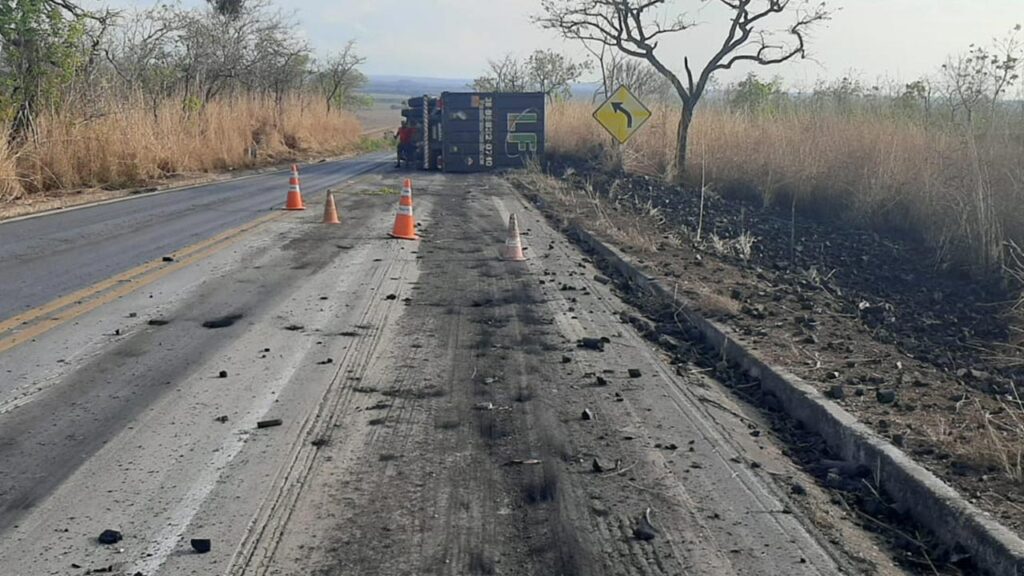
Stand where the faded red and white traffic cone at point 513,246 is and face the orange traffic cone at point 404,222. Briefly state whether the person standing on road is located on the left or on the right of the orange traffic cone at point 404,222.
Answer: right

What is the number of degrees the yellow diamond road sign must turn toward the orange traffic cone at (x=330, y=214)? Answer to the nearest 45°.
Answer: approximately 45° to its right

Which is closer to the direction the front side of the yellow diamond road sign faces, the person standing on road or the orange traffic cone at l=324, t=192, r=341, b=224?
the orange traffic cone

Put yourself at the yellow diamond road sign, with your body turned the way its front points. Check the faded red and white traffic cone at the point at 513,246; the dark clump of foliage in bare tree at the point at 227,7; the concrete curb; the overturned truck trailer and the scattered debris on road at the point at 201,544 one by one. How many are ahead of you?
3

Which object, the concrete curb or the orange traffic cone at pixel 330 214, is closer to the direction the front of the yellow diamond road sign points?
the concrete curb

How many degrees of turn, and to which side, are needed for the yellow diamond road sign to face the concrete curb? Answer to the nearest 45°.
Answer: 0° — it already faces it

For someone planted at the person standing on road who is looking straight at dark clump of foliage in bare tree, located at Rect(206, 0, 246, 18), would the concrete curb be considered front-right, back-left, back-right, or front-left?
back-left

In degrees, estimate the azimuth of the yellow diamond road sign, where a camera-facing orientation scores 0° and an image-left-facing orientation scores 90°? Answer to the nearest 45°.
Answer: approximately 0°

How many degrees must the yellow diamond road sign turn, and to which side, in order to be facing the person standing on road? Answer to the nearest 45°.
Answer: approximately 135° to its right

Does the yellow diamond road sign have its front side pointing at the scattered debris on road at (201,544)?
yes

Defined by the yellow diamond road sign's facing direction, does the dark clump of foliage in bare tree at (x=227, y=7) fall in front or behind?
behind

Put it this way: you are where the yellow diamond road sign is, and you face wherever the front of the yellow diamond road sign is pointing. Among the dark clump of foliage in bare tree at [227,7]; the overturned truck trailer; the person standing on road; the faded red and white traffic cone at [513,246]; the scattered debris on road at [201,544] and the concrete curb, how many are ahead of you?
3
